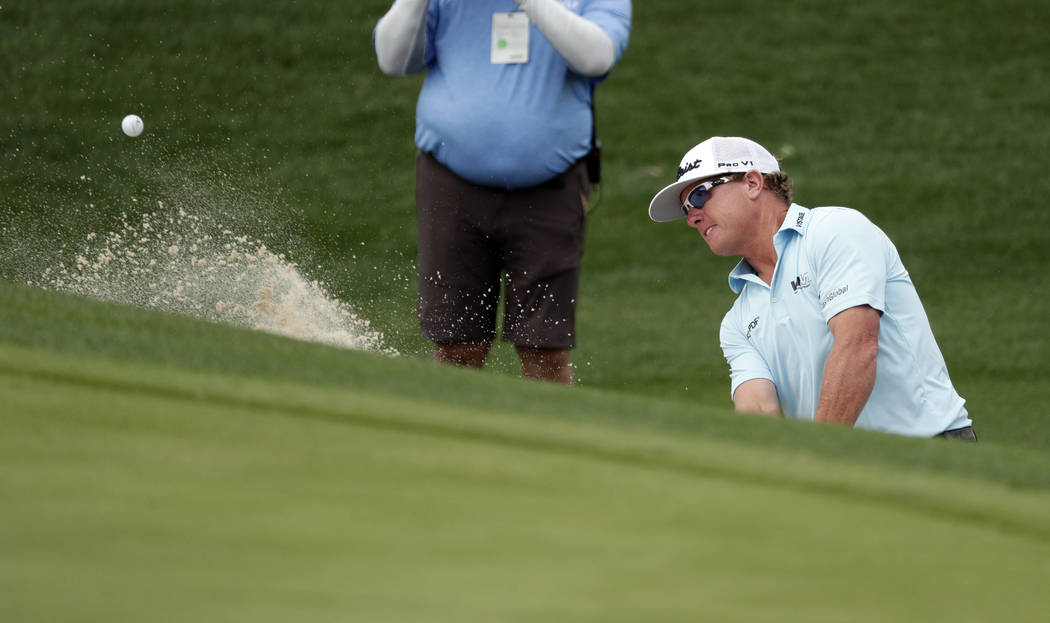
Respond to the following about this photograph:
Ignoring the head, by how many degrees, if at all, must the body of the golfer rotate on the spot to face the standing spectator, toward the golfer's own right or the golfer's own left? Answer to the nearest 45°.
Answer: approximately 90° to the golfer's own right

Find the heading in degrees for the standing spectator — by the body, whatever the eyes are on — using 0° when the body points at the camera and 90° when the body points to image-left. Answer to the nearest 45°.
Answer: approximately 0°

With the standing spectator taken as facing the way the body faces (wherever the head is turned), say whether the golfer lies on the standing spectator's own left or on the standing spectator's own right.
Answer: on the standing spectator's own left
